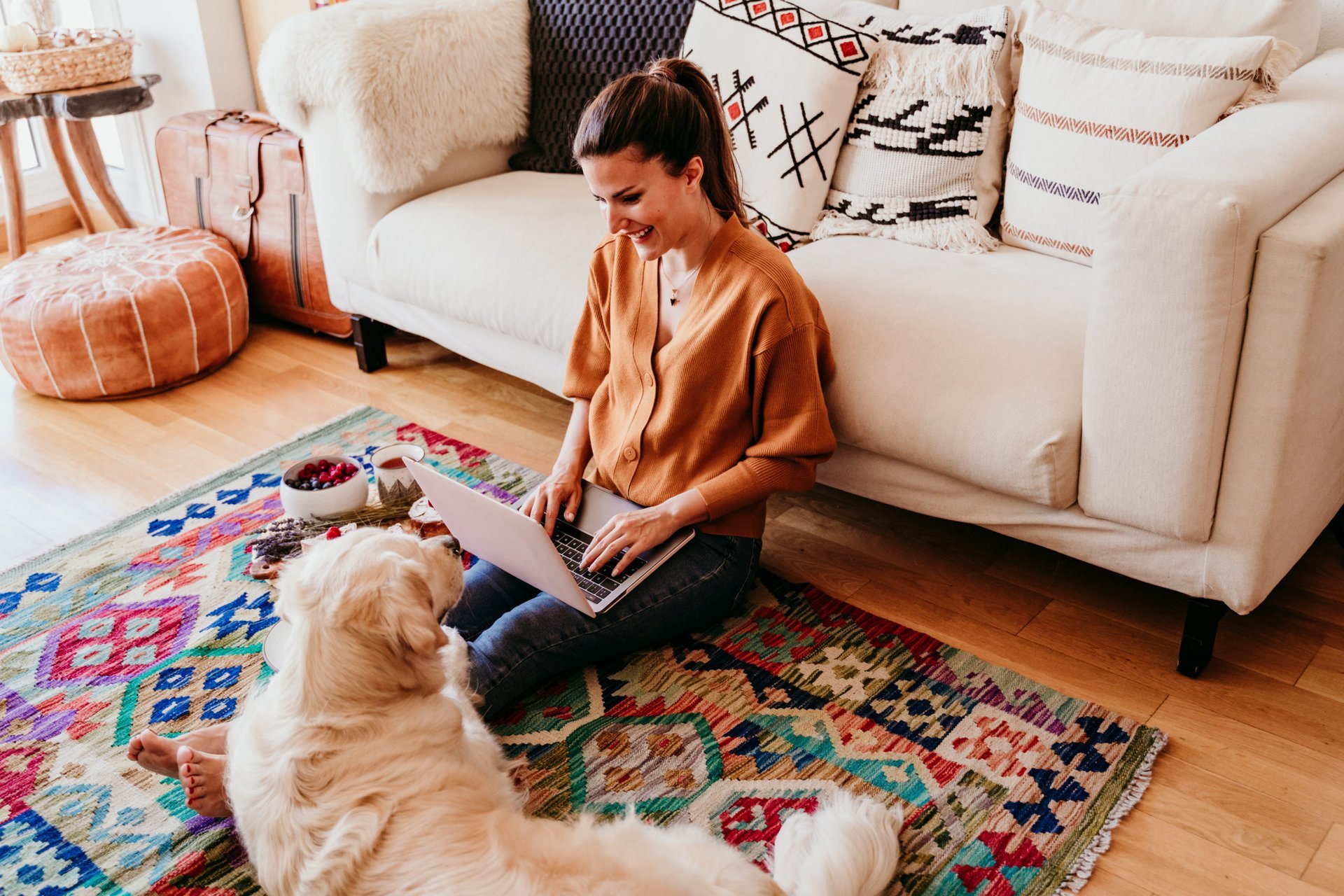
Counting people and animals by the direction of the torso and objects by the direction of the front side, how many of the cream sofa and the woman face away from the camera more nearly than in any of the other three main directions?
0

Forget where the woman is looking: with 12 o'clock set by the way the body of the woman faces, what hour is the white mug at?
The white mug is roughly at 3 o'clock from the woman.

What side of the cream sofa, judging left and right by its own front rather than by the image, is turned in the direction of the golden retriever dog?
front

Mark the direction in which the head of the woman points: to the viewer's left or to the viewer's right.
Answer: to the viewer's left

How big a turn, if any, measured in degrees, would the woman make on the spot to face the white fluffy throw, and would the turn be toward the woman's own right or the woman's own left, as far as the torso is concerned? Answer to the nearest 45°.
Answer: approximately 135° to the woman's own right

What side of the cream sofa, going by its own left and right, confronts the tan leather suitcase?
right

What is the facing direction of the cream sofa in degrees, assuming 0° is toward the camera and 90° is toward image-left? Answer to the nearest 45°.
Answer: approximately 45°

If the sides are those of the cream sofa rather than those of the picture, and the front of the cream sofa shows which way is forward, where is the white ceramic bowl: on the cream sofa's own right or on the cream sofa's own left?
on the cream sofa's own right

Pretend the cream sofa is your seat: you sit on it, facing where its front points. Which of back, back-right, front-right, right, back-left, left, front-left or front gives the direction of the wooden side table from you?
right

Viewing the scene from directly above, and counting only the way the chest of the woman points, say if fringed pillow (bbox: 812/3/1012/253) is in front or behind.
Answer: behind
